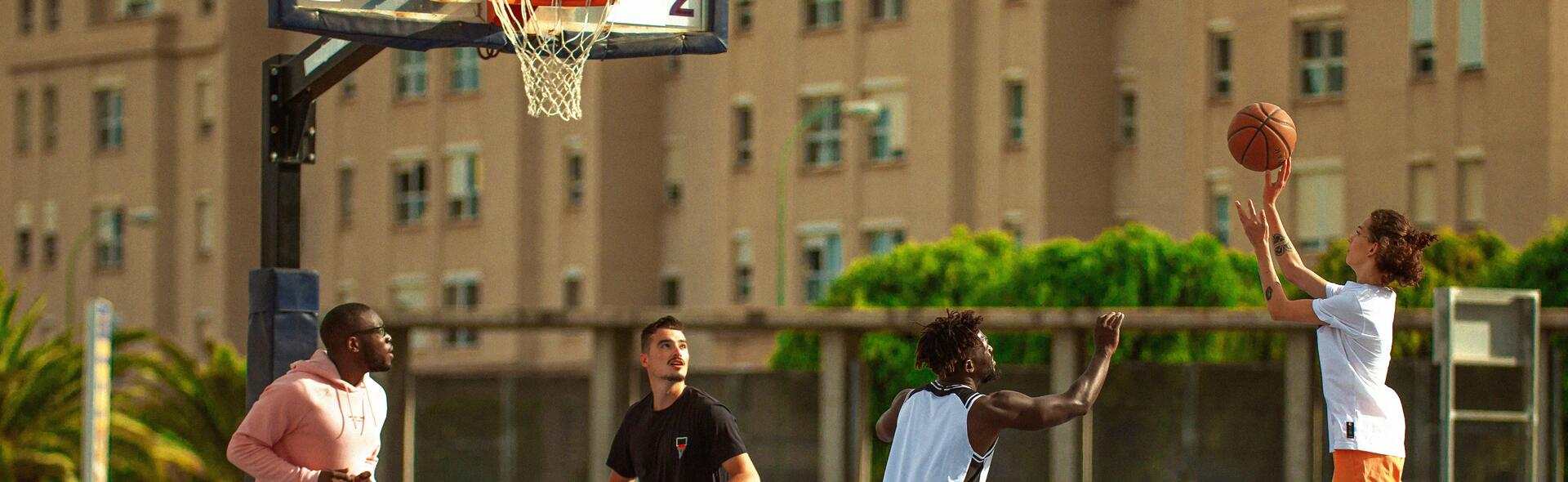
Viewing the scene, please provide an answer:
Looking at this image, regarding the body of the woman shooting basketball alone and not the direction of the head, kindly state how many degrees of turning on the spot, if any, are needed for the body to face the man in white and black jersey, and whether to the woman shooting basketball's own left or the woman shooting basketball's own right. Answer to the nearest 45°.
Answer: approximately 45° to the woman shooting basketball's own left

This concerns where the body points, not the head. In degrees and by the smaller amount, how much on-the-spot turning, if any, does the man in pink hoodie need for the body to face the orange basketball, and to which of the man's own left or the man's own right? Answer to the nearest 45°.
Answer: approximately 45° to the man's own left

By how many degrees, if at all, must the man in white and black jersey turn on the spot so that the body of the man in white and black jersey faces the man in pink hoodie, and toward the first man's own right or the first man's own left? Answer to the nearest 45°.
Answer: approximately 135° to the first man's own left

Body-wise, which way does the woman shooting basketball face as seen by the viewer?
to the viewer's left

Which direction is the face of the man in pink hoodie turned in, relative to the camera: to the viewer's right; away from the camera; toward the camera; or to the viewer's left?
to the viewer's right

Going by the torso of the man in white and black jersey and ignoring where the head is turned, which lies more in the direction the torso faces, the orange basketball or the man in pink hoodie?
the orange basketball

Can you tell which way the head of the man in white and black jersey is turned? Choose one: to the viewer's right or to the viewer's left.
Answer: to the viewer's right

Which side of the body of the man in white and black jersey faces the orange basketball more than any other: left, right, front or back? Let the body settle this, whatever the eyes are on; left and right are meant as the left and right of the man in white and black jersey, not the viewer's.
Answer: front

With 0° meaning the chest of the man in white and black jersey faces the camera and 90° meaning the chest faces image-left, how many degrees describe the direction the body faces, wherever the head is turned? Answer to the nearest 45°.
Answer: approximately 225°

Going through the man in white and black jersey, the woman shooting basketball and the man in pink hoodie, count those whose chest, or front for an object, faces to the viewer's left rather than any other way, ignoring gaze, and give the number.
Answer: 1

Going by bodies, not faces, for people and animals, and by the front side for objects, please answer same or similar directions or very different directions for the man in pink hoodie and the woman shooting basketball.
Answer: very different directions

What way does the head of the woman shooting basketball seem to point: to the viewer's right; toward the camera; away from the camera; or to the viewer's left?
to the viewer's left

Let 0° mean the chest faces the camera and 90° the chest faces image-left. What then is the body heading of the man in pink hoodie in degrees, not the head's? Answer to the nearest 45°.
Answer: approximately 315°

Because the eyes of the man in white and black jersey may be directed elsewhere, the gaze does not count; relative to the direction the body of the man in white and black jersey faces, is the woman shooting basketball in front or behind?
in front

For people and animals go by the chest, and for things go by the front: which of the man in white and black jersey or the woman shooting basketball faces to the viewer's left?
the woman shooting basketball
